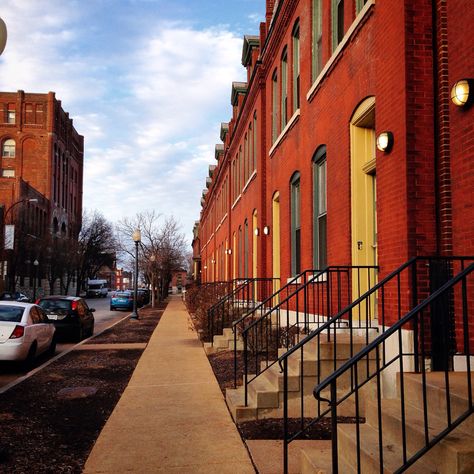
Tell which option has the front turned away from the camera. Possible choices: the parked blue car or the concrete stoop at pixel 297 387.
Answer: the parked blue car

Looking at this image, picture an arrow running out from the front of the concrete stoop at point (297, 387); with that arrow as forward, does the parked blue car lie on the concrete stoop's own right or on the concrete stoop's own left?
on the concrete stoop's own right

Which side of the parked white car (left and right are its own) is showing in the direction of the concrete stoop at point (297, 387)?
right

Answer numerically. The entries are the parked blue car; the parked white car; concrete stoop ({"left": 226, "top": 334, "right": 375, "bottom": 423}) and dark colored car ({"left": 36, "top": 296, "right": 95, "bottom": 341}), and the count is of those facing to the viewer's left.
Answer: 1

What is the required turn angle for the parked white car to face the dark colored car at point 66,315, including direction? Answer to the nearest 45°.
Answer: approximately 45° to its left

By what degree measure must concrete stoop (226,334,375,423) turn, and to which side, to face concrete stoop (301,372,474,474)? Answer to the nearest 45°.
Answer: approximately 90° to its left

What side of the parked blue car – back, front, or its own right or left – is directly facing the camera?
back

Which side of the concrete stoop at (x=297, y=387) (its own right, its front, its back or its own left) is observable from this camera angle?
left

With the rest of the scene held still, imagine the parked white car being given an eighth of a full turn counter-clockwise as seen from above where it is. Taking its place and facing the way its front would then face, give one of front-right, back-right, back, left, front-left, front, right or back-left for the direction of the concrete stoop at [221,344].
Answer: right

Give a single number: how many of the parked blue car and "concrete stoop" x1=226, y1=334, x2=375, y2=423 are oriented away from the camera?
1

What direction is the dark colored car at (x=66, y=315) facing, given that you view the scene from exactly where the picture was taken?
facing away from the viewer and to the right of the viewer

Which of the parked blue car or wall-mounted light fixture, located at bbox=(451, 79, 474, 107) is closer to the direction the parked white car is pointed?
the parked blue car

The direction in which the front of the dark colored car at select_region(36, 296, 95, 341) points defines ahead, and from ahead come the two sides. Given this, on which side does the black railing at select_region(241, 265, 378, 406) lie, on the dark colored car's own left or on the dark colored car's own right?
on the dark colored car's own right

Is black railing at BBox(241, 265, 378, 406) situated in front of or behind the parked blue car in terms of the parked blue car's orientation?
behind

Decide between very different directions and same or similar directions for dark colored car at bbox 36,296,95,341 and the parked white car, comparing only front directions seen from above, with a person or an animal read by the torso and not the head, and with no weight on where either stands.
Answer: same or similar directions

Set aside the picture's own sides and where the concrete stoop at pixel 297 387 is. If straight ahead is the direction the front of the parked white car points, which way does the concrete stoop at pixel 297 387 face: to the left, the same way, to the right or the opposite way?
to the left

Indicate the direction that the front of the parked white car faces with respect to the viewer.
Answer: facing away from the viewer and to the right of the viewer

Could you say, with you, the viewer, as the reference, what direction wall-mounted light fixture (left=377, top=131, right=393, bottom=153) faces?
facing the viewer and to the left of the viewer
